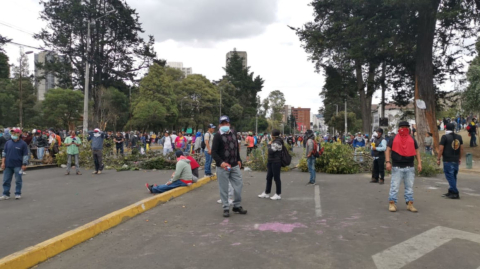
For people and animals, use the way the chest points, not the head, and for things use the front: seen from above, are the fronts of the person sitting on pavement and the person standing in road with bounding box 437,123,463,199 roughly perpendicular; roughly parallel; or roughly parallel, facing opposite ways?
roughly perpendicular

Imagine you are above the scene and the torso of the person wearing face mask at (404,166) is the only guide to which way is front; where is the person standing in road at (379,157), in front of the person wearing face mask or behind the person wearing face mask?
behind

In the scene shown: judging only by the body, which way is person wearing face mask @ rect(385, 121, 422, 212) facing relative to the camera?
toward the camera

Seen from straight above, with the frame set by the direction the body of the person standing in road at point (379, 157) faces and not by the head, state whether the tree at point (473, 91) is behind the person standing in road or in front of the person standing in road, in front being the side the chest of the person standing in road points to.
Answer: behind

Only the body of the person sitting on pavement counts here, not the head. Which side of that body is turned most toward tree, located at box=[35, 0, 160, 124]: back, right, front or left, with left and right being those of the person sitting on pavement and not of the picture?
right

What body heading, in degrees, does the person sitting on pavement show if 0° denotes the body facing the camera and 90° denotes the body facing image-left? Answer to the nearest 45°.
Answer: approximately 90°

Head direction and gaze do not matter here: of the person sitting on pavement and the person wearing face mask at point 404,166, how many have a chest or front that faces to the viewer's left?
1
